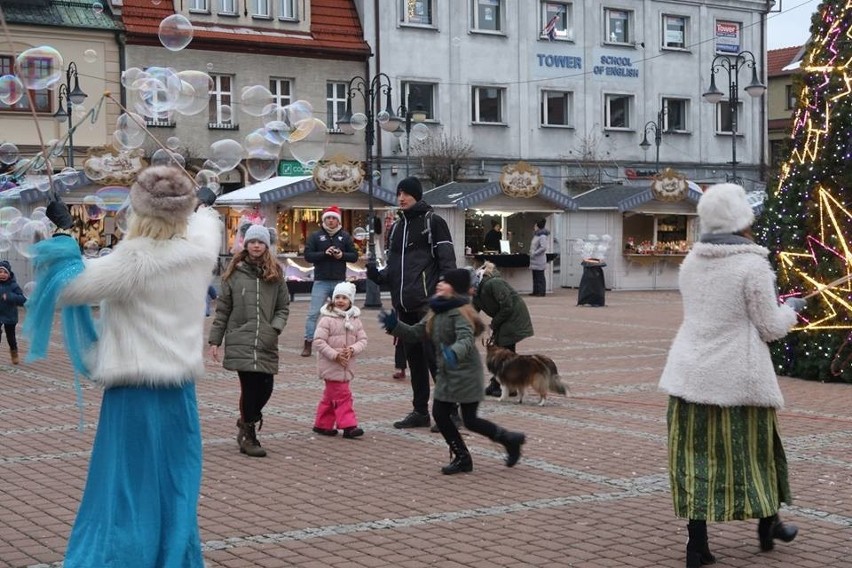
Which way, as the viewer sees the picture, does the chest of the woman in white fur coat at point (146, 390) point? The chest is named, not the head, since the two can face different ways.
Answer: away from the camera

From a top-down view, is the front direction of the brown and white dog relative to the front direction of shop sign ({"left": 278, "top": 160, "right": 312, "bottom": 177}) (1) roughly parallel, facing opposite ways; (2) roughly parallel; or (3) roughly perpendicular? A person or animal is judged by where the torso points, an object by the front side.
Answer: roughly perpendicular

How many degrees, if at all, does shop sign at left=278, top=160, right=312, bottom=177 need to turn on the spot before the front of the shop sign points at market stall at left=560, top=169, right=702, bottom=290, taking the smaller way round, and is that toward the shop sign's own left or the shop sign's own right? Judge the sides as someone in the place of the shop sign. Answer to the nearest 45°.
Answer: approximately 90° to the shop sign's own left

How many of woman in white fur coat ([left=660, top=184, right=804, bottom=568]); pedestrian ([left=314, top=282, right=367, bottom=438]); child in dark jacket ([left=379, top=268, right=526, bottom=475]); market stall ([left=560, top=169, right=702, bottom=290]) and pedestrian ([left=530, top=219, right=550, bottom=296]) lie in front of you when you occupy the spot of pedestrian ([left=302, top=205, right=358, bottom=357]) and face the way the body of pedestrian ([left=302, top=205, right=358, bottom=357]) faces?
3

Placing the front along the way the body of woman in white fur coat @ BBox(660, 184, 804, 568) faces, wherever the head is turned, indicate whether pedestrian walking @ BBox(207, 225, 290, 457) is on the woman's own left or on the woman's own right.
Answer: on the woman's own left

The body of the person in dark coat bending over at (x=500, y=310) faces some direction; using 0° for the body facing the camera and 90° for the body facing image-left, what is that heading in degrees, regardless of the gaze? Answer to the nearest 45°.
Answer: approximately 90°

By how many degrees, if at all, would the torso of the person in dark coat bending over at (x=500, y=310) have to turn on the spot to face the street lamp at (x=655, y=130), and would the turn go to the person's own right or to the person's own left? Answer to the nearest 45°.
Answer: approximately 90° to the person's own right
